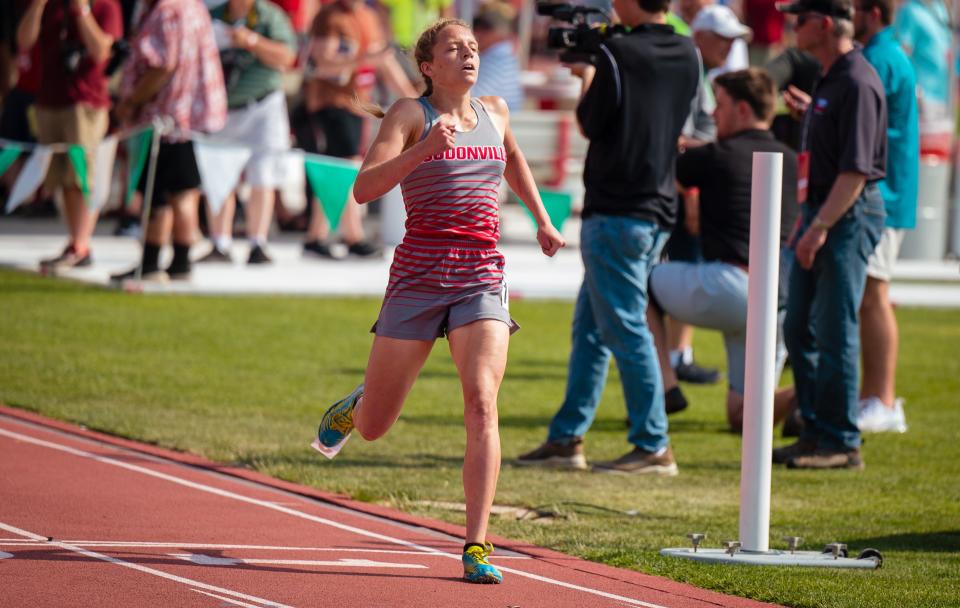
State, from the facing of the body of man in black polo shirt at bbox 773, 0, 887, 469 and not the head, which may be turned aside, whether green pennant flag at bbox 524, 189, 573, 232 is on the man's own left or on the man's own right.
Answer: on the man's own right

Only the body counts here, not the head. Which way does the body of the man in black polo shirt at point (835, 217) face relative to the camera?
to the viewer's left

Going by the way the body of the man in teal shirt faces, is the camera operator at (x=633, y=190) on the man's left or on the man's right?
on the man's left

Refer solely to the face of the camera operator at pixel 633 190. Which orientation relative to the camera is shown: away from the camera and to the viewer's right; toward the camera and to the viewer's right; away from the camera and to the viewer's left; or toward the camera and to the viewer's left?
away from the camera and to the viewer's left

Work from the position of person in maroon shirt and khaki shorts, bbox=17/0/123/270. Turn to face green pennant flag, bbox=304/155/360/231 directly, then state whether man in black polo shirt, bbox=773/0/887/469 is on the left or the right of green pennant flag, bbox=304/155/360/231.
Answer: right

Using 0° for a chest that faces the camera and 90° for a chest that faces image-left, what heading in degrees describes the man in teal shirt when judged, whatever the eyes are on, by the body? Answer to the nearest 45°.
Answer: approximately 90°

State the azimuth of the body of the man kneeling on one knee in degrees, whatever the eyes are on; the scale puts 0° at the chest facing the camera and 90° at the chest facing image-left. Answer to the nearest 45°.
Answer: approximately 135°

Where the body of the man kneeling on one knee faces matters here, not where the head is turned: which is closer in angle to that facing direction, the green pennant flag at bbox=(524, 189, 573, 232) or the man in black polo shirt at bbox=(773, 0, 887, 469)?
the green pennant flag

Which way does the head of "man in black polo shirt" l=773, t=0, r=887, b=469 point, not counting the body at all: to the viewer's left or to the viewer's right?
to the viewer's left

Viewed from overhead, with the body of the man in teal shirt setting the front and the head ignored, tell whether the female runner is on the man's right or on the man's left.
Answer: on the man's left

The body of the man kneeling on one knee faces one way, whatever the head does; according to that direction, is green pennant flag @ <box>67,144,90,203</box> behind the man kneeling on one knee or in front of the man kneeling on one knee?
in front

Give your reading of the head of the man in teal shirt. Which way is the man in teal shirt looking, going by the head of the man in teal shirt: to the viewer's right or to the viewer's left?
to the viewer's left

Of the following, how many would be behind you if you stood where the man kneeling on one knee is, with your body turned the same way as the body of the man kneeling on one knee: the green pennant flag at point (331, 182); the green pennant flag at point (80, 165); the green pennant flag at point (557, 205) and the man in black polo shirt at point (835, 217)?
1
